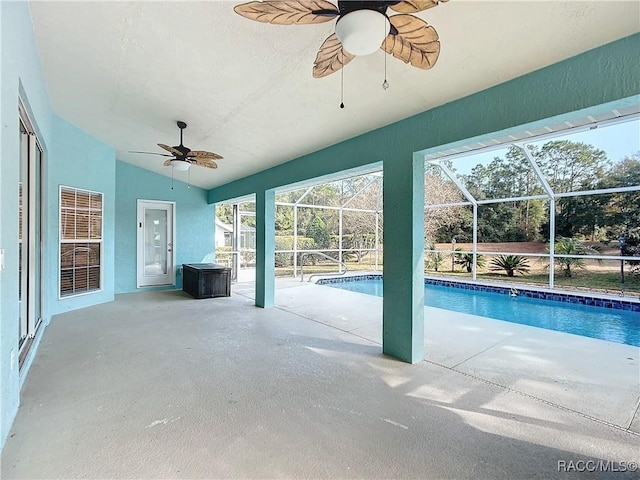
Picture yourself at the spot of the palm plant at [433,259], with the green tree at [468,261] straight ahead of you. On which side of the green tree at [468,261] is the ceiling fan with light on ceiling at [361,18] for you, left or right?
right

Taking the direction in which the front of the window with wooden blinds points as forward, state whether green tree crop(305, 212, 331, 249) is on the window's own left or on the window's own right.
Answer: on the window's own left

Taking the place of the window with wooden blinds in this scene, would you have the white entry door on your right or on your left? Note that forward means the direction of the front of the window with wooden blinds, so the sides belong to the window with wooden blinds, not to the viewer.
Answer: on your left

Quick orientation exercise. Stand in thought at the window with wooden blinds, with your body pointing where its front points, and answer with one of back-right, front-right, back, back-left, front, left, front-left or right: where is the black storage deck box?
front-left

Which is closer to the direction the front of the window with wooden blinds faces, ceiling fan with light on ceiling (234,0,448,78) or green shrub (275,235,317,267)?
the ceiling fan with light on ceiling

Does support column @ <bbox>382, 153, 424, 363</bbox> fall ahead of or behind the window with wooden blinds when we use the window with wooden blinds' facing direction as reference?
ahead

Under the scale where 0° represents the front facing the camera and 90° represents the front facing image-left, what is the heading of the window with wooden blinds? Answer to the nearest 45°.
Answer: approximately 315°
